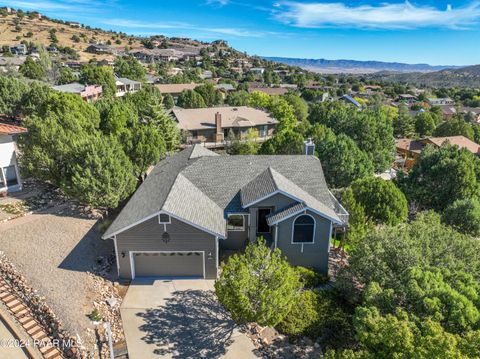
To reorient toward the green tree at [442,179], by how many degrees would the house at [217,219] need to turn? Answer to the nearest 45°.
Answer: approximately 135° to its left

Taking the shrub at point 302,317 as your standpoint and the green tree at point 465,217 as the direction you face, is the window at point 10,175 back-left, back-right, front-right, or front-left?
back-left

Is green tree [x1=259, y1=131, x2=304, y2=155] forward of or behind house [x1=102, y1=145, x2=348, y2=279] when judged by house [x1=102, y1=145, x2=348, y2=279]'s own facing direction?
behind

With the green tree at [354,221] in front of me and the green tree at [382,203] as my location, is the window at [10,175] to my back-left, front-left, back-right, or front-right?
front-right

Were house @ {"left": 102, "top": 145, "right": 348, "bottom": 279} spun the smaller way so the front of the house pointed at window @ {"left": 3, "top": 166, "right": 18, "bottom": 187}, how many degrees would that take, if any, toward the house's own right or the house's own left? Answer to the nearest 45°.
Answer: approximately 135° to the house's own right

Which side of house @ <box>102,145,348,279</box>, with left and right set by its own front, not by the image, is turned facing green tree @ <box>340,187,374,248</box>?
left

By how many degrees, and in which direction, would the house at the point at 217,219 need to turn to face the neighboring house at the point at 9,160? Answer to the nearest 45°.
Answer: approximately 135° to its right

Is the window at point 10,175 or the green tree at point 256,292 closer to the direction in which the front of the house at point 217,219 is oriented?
the green tree

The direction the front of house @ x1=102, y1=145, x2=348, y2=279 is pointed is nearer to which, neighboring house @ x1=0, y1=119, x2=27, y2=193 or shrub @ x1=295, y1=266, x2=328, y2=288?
the shrub

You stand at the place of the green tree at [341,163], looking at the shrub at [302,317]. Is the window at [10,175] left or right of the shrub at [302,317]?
right

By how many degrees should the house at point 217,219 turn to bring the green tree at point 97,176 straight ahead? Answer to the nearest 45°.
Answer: approximately 135° to its right

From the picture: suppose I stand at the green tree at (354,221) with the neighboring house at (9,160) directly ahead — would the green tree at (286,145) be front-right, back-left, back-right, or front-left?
front-right

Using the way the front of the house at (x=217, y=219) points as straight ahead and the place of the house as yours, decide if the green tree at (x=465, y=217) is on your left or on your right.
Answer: on your left

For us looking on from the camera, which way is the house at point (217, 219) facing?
facing the viewer
